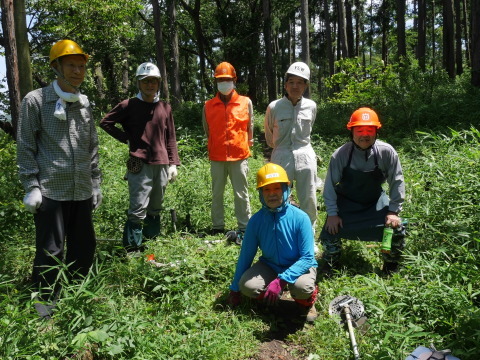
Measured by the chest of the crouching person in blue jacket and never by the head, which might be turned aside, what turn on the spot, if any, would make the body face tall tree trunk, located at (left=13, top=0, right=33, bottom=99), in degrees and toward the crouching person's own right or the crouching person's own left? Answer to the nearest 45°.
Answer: approximately 135° to the crouching person's own right

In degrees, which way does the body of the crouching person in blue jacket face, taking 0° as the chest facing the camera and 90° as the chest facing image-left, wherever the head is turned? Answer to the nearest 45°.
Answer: approximately 0°

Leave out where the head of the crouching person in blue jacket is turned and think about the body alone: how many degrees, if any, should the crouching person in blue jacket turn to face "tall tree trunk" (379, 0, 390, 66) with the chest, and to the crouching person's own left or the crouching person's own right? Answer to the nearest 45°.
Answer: approximately 180°

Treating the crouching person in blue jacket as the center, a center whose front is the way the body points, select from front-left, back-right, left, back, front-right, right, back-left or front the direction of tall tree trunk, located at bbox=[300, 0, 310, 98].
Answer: back

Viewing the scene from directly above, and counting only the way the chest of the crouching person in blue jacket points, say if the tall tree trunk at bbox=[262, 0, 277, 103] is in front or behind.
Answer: behind

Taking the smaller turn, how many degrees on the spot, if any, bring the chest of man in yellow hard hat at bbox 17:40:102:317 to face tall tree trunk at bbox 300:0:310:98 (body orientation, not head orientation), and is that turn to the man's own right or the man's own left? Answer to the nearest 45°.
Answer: approximately 90° to the man's own left

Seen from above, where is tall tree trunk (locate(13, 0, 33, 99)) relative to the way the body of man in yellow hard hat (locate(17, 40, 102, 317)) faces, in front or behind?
behind

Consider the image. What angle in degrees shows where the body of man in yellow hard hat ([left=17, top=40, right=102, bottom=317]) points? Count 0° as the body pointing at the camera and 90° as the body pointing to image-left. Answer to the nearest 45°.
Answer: approximately 315°
